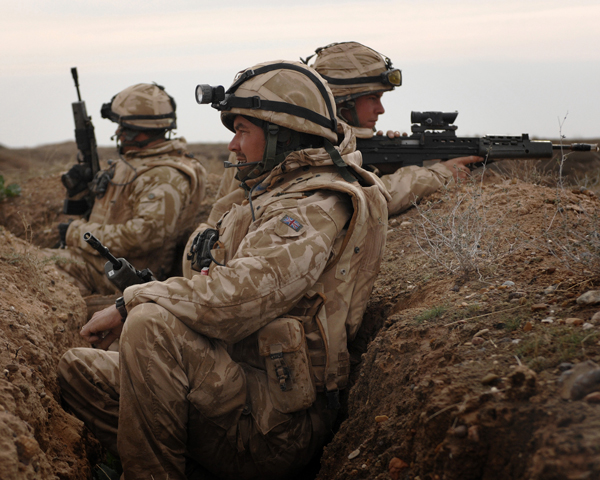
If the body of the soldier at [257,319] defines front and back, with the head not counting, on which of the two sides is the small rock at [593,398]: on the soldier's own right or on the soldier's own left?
on the soldier's own left

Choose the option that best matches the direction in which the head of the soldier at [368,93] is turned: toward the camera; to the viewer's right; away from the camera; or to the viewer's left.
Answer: to the viewer's right

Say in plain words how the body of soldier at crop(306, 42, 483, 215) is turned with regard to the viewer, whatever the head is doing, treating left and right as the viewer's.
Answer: facing to the right of the viewer

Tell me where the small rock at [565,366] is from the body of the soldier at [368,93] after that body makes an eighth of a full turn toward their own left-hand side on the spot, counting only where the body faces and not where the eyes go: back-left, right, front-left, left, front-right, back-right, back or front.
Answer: back-right

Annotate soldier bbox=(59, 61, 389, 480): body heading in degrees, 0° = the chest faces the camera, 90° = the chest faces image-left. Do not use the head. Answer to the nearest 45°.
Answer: approximately 90°
